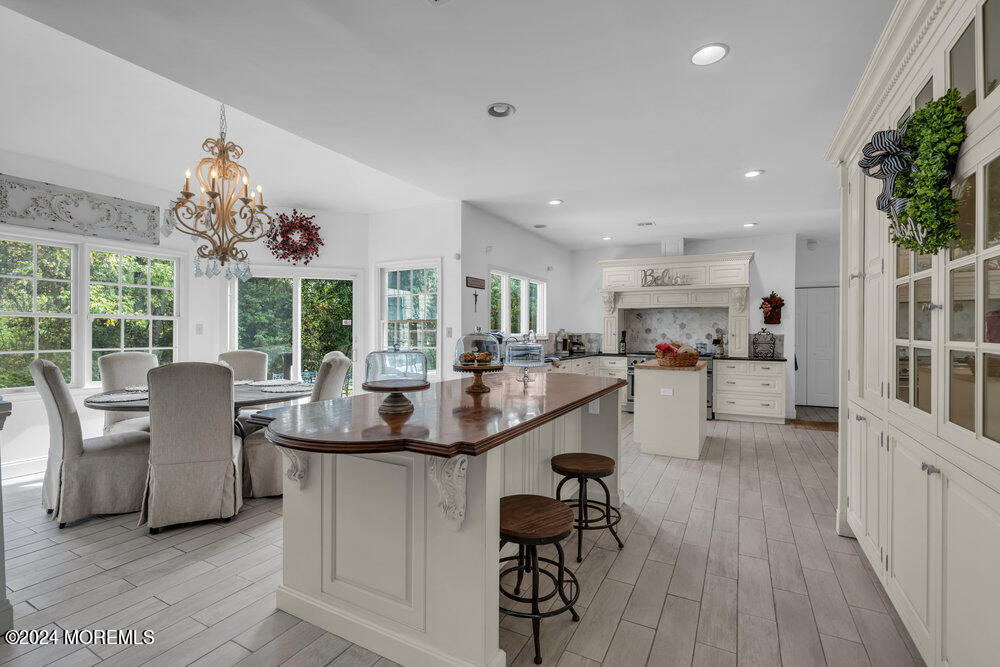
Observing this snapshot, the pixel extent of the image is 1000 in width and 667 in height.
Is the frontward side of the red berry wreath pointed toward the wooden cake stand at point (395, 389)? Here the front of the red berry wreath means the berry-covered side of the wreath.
yes

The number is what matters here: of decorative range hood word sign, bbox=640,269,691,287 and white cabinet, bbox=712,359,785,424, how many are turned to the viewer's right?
0

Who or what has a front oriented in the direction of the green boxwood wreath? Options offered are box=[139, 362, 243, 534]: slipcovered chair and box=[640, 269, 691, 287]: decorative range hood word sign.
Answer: the decorative range hood word sign

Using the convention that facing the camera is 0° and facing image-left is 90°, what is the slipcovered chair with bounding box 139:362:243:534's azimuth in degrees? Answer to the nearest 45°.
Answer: approximately 180°

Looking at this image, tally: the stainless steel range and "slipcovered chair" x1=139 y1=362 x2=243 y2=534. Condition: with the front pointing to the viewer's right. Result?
0

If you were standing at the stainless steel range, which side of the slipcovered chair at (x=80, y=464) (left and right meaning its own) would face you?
front

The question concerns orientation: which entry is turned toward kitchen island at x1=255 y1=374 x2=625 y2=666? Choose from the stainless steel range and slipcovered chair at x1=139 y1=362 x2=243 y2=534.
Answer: the stainless steel range

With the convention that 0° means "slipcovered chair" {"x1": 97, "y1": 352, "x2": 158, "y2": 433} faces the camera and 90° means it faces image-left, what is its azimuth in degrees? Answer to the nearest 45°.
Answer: approximately 0°

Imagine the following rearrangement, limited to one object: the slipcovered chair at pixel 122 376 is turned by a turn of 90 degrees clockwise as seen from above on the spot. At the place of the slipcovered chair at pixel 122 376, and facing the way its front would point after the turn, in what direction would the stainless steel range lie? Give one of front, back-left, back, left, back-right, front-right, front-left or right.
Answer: back

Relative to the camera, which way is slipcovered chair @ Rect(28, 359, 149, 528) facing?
to the viewer's right

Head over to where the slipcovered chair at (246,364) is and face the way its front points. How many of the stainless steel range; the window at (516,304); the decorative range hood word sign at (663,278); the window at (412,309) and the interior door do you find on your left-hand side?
5

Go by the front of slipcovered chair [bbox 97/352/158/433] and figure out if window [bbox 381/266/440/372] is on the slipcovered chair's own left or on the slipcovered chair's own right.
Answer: on the slipcovered chair's own left

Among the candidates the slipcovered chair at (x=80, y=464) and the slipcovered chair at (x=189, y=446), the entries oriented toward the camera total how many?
0

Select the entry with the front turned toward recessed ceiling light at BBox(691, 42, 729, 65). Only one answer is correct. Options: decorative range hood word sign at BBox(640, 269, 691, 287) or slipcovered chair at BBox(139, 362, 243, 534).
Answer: the decorative range hood word sign

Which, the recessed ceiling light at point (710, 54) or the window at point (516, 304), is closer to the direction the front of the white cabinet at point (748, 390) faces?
the recessed ceiling light

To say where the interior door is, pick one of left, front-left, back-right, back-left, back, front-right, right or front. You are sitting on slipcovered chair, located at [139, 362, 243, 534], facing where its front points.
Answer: right

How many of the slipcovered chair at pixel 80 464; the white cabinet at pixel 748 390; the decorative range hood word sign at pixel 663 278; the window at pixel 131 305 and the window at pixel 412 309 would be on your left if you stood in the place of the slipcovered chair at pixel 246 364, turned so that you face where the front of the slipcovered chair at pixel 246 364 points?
3
